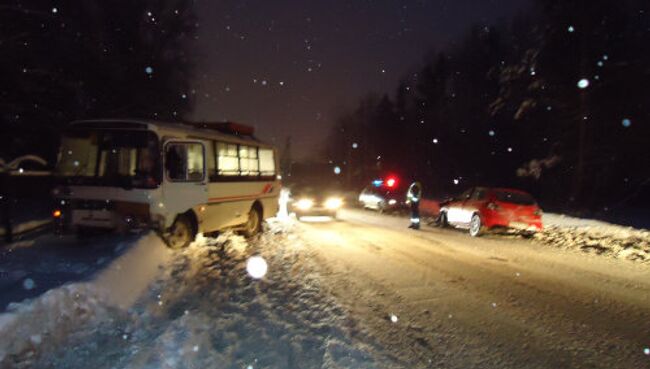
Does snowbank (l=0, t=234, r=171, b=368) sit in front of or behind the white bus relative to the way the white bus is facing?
in front

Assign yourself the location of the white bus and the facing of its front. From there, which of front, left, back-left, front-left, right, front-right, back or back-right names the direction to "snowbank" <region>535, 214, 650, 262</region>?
back-left

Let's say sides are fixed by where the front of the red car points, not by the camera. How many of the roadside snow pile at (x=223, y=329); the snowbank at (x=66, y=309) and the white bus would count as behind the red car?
0

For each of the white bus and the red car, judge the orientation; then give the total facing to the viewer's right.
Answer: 0

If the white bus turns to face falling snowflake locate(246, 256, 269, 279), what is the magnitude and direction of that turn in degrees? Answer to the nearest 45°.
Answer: approximately 90° to its left

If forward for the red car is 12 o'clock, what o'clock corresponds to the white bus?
The white bus is roughly at 12 o'clock from the red car.

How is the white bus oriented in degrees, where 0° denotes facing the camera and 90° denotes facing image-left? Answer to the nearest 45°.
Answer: approximately 45°
